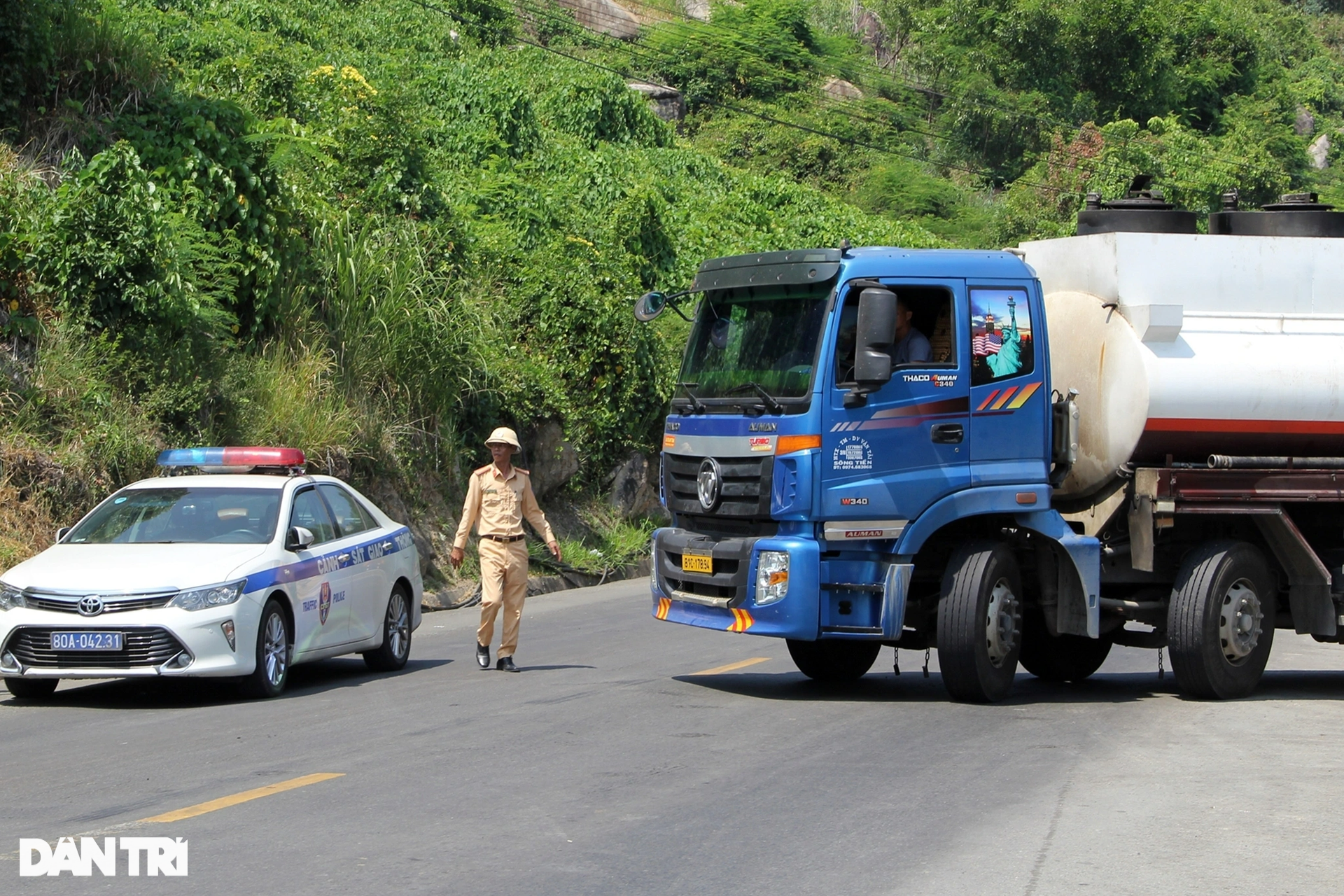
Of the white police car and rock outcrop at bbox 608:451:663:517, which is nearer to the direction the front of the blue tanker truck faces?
the white police car

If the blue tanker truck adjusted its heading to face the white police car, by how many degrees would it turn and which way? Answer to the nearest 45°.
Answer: approximately 45° to its right

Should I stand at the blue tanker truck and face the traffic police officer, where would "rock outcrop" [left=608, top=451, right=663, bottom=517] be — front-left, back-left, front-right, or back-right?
front-right

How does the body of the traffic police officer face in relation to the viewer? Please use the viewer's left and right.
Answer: facing the viewer

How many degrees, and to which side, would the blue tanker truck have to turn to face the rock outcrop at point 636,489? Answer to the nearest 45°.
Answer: approximately 90° to its right

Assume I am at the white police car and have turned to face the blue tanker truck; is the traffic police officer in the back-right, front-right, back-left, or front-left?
front-left

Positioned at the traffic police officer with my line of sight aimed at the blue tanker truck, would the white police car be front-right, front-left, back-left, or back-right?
back-right

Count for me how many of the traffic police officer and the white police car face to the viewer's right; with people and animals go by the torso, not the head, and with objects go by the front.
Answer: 0

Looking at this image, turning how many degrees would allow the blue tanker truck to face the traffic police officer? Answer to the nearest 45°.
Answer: approximately 45° to its right

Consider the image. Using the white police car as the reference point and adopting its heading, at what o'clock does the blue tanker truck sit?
The blue tanker truck is roughly at 8 o'clock from the white police car.

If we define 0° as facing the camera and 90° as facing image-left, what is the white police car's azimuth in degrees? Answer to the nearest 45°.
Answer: approximately 45°

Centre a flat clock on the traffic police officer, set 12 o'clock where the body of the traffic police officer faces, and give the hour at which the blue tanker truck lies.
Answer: The blue tanker truck is roughly at 10 o'clock from the traffic police officer.
